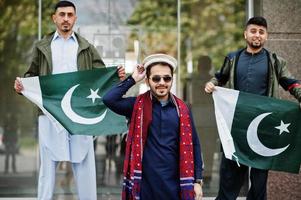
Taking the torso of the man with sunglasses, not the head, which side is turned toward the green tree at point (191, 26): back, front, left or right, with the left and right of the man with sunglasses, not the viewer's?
back

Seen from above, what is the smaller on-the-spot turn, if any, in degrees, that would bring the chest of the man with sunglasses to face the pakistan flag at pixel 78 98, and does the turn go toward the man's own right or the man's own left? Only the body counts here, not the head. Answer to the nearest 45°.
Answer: approximately 135° to the man's own right

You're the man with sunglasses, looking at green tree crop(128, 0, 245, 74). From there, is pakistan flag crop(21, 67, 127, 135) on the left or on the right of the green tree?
left

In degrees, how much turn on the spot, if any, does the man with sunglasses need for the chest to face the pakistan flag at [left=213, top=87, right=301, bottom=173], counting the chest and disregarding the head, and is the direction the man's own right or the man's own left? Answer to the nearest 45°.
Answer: approximately 135° to the man's own left

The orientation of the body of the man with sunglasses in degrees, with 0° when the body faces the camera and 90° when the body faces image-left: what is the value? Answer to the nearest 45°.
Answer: approximately 0°
